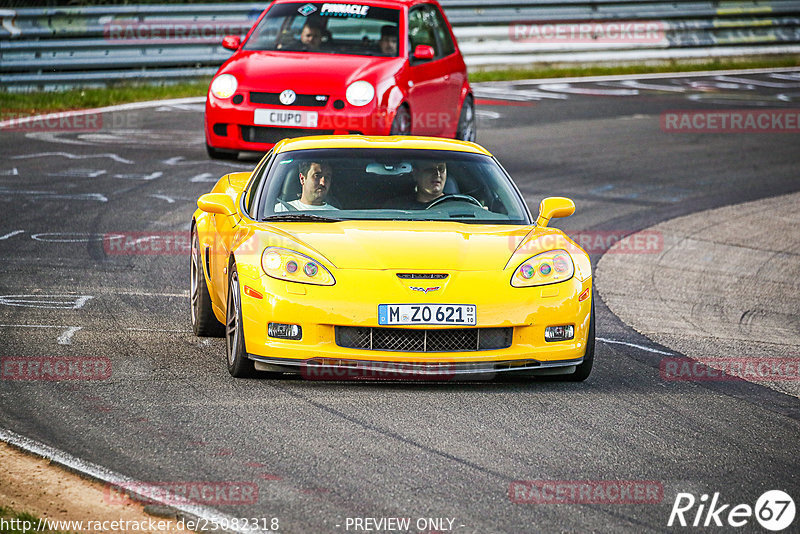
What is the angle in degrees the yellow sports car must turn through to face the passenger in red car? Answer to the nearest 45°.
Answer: approximately 180°

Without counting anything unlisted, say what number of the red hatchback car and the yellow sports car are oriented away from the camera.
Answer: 0

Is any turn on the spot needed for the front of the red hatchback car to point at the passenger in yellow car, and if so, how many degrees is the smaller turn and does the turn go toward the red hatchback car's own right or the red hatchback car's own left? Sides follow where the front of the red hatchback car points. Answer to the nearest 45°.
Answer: approximately 45° to the red hatchback car's own left

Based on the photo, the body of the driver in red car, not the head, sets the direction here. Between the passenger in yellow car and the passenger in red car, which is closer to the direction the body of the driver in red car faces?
the passenger in yellow car

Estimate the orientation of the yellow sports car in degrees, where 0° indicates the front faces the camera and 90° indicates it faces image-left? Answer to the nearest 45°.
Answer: approximately 0°

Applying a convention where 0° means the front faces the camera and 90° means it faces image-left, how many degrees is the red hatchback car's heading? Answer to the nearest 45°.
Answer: approximately 45°

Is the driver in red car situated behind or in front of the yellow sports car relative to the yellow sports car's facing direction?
behind

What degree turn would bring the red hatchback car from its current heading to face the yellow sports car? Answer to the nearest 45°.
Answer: approximately 45° to its left

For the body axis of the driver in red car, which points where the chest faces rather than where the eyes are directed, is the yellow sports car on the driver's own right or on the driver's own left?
on the driver's own left

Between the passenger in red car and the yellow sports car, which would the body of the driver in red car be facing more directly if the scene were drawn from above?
the yellow sports car
